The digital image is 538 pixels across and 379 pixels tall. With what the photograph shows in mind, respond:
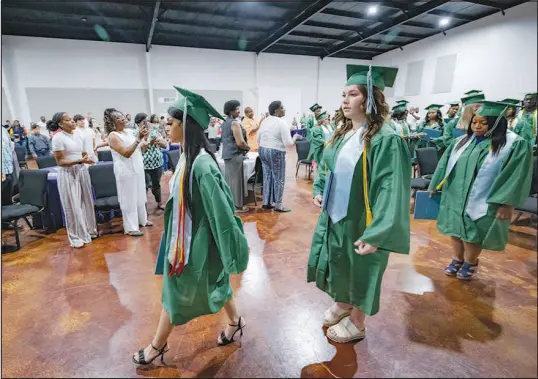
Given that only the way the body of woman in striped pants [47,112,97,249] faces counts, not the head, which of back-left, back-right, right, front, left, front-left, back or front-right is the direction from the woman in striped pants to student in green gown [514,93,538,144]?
front

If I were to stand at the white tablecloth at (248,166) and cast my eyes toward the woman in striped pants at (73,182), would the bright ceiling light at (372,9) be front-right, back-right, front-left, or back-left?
back-right

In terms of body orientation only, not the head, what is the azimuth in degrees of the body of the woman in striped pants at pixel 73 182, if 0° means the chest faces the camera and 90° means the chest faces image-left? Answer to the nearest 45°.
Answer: approximately 315°

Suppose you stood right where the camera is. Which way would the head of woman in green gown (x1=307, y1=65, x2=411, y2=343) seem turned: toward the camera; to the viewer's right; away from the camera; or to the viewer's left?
to the viewer's left

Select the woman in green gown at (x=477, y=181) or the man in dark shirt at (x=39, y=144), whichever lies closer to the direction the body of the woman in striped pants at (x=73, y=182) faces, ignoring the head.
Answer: the woman in green gown

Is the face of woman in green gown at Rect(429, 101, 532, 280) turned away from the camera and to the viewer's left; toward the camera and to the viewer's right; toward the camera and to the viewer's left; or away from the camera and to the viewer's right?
toward the camera and to the viewer's left

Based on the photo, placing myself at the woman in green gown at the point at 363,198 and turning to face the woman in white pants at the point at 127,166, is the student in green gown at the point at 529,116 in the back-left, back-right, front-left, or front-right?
back-right

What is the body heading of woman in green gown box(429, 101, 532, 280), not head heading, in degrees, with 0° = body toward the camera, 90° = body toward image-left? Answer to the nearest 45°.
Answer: approximately 45°
